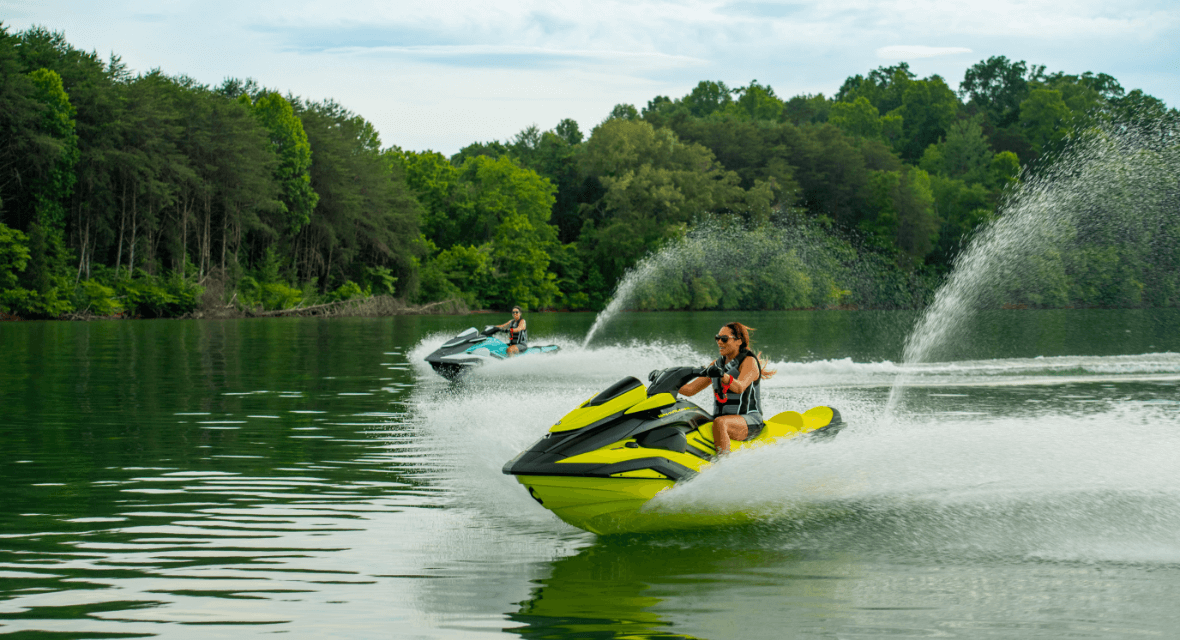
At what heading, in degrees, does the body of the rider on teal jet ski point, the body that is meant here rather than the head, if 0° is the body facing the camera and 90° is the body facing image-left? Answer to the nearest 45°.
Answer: approximately 45°

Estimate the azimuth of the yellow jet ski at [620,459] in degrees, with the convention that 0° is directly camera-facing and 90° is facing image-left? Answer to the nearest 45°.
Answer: approximately 45°

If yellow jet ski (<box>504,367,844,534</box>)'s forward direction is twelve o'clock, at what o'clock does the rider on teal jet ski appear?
The rider on teal jet ski is roughly at 4 o'clock from the yellow jet ski.

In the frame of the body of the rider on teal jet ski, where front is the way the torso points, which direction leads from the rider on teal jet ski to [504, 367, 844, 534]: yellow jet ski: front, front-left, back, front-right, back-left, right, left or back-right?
front-left

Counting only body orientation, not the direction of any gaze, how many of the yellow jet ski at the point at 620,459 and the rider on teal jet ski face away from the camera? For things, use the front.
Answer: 0
